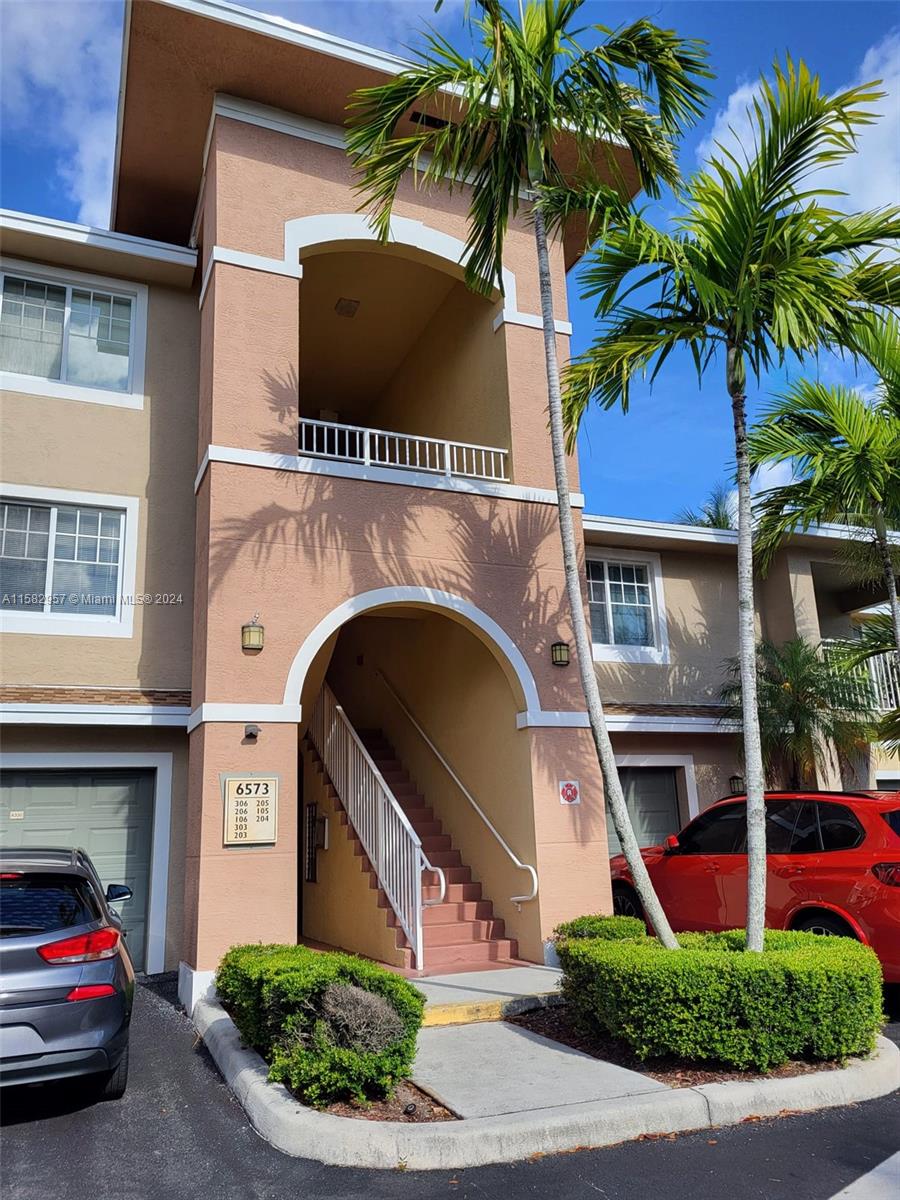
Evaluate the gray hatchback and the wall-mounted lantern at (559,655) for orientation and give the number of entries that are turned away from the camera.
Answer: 1

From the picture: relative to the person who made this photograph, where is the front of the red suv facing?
facing away from the viewer and to the left of the viewer

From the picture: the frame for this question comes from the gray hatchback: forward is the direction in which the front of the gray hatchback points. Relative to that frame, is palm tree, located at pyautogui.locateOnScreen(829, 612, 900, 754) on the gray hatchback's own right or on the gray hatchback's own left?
on the gray hatchback's own right

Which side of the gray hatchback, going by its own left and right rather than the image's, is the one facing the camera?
back

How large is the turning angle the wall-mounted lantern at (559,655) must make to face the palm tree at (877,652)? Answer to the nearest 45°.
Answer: approximately 90° to its left

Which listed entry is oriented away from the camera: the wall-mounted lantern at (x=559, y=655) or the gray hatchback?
the gray hatchback

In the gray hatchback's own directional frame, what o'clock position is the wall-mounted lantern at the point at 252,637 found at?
The wall-mounted lantern is roughly at 1 o'clock from the gray hatchback.

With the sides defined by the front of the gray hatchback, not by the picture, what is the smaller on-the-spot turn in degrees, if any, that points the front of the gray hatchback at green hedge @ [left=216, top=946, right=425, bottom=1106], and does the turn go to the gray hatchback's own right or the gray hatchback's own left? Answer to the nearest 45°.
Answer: approximately 90° to the gray hatchback's own right

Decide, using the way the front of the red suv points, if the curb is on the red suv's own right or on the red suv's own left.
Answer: on the red suv's own left

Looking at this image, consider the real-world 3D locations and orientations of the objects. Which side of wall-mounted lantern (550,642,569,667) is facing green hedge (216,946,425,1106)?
right

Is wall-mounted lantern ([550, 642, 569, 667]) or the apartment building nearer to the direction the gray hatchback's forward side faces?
the apartment building
